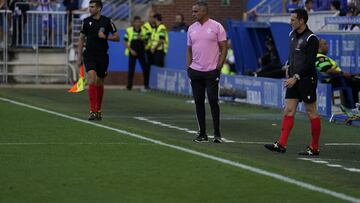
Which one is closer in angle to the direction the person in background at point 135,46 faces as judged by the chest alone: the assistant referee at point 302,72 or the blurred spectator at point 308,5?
the assistant referee

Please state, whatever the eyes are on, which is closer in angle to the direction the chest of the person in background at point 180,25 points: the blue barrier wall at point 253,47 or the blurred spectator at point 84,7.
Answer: the blue barrier wall

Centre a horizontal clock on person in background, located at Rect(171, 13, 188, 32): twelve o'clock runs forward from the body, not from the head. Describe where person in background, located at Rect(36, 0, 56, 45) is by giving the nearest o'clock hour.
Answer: person in background, located at Rect(36, 0, 56, 45) is roughly at 3 o'clock from person in background, located at Rect(171, 13, 188, 32).

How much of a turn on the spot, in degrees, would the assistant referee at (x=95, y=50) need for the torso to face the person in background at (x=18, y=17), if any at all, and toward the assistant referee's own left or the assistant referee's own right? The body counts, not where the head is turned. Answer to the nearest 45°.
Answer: approximately 180°

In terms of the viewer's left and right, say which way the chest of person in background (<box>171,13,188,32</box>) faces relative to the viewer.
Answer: facing the viewer

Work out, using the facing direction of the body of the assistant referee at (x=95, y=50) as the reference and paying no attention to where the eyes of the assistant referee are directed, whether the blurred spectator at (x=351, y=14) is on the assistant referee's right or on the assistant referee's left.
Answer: on the assistant referee's left

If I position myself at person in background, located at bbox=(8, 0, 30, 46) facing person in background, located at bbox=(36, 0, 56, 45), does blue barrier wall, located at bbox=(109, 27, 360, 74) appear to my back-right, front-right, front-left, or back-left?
front-right

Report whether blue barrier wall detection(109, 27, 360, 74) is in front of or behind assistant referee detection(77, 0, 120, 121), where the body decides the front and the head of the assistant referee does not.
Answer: behind

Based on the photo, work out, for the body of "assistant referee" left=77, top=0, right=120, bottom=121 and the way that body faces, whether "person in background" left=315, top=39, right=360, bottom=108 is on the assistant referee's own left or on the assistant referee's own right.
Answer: on the assistant referee's own left

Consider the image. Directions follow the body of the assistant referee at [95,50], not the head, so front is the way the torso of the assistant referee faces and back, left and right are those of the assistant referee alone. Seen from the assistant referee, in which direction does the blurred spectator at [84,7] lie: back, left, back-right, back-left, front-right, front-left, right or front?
back

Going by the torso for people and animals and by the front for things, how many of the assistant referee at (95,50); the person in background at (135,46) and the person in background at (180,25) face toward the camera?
3

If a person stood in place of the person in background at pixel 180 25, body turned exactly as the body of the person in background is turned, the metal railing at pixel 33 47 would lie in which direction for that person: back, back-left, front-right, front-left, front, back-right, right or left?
right

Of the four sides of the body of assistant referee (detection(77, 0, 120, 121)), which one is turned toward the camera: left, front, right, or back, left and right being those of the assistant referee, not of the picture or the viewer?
front

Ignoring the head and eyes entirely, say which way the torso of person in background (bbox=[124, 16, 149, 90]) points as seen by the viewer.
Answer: toward the camera
